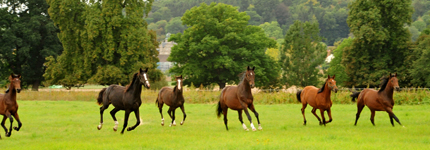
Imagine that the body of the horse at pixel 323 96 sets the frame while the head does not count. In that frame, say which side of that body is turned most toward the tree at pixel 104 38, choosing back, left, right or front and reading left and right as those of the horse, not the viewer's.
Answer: back

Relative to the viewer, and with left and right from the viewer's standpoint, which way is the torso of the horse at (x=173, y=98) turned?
facing the viewer and to the right of the viewer

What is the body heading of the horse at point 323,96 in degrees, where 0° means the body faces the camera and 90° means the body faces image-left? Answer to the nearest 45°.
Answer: approximately 315°

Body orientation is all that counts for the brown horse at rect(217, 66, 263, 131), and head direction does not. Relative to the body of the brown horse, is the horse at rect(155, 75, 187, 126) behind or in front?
behind

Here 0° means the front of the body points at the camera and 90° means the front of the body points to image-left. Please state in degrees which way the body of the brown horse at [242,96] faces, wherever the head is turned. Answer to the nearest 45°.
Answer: approximately 315°

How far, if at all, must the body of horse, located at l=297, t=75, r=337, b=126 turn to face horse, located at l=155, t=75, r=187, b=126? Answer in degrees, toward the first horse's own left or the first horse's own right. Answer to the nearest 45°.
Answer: approximately 135° to the first horse's own right

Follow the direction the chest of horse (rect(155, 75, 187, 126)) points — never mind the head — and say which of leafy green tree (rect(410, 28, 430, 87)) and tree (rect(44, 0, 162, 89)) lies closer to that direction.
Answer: the leafy green tree

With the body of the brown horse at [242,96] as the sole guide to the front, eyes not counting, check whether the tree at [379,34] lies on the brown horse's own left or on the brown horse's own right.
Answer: on the brown horse's own left

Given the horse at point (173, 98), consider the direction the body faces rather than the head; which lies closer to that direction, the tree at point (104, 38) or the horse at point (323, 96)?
the horse

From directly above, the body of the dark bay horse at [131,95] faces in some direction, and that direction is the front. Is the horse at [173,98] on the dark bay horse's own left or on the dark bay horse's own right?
on the dark bay horse's own left

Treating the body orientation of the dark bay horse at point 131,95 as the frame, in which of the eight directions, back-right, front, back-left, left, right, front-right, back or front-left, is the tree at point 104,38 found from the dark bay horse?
back-left

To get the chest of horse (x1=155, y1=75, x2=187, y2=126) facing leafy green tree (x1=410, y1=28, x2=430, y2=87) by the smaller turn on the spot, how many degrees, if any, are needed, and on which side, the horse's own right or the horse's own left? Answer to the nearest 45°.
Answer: approximately 90° to the horse's own left

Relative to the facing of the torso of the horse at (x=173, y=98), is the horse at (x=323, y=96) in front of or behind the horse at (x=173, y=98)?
in front

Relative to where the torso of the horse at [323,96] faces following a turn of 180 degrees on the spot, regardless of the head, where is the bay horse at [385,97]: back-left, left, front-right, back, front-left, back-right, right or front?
back-right
